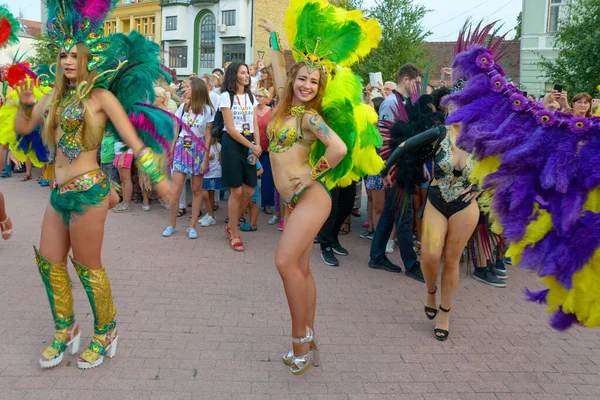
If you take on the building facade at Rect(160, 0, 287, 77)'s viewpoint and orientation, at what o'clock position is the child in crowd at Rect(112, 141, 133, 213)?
The child in crowd is roughly at 12 o'clock from the building facade.

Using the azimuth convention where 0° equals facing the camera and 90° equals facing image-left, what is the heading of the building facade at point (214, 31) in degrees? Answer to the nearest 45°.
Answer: approximately 0°

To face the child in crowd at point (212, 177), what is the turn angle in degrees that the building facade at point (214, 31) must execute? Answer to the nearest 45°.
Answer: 0° — it already faces them
